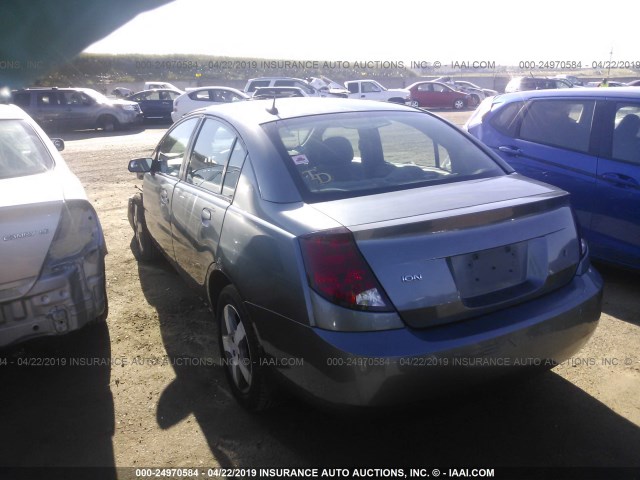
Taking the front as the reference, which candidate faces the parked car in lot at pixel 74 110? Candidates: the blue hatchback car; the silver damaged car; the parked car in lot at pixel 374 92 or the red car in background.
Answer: the silver damaged car

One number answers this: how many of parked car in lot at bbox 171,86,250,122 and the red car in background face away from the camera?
0

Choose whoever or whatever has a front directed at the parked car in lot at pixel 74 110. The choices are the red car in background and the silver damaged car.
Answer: the silver damaged car

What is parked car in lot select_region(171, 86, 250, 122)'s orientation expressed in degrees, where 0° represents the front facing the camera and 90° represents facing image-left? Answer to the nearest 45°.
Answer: approximately 270°

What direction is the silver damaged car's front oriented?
away from the camera

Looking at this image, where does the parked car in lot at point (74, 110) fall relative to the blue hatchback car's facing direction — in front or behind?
behind

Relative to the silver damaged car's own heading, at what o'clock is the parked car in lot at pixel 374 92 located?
The parked car in lot is roughly at 1 o'clock from the silver damaged car.

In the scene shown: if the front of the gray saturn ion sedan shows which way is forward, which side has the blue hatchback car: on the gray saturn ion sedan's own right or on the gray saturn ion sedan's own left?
on the gray saturn ion sedan's own right

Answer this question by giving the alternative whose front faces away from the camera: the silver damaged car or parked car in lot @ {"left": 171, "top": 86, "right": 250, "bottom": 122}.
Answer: the silver damaged car

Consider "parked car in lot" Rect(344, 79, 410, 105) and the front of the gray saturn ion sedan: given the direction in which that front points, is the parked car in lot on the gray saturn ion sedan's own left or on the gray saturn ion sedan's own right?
on the gray saturn ion sedan's own right
